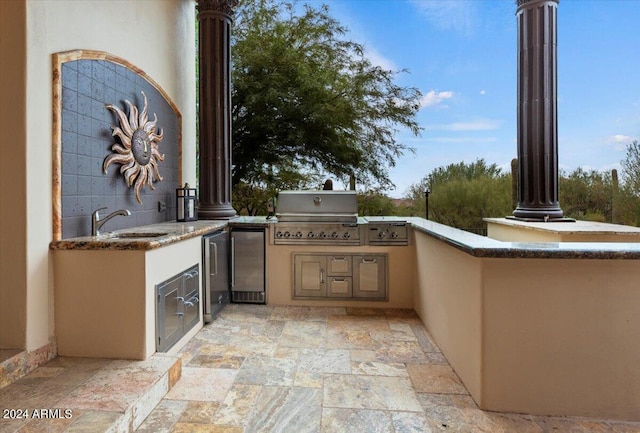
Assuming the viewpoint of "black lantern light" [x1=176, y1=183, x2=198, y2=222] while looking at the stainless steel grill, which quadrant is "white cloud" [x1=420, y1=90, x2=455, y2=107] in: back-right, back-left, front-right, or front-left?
front-left

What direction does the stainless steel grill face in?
toward the camera

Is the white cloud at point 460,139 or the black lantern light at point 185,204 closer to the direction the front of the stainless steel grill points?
the black lantern light

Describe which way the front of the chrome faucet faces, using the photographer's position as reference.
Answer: facing to the right of the viewer

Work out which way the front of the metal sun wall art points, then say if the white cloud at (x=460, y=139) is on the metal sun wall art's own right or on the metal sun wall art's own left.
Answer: on the metal sun wall art's own left

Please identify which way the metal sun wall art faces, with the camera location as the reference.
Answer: facing the viewer and to the right of the viewer
